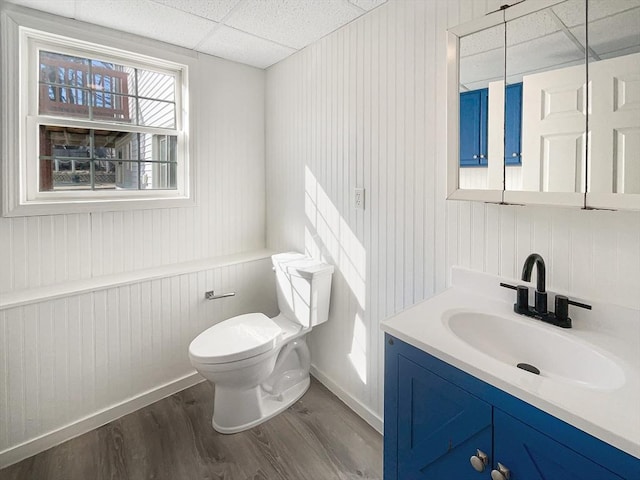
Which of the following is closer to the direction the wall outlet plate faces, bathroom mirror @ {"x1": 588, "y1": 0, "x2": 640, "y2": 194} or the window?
the window

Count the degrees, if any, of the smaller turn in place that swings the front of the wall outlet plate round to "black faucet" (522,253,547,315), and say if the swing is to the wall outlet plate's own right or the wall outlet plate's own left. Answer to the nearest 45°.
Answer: approximately 90° to the wall outlet plate's own left

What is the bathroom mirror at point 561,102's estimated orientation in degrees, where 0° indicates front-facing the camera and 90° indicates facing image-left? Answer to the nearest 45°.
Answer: approximately 45°

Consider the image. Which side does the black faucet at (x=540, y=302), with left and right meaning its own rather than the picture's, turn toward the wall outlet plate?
right

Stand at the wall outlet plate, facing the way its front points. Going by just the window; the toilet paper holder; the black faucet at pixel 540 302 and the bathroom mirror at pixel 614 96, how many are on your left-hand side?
2
